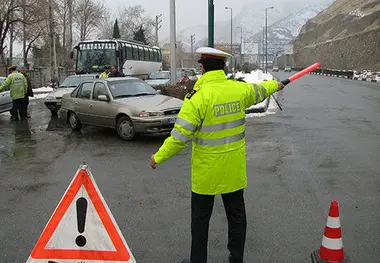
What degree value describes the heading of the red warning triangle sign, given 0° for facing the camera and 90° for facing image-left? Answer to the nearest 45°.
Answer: approximately 0°

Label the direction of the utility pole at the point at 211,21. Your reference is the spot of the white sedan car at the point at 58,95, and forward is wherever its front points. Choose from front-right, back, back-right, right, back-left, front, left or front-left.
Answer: back-left

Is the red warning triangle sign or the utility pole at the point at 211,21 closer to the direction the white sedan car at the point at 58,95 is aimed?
the red warning triangle sign

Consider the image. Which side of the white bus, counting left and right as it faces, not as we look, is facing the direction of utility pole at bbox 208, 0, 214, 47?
left

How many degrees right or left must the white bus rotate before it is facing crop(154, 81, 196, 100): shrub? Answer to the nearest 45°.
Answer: approximately 45° to its left

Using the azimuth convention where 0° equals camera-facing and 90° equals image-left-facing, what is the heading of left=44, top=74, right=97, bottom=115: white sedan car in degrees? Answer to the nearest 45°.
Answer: approximately 45°

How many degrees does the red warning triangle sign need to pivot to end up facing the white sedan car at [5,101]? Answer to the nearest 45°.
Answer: approximately 180°

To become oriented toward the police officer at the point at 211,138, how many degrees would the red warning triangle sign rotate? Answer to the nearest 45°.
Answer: approximately 90° to its left

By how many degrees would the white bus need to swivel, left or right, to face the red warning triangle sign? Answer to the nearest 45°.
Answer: approximately 45° to its left
